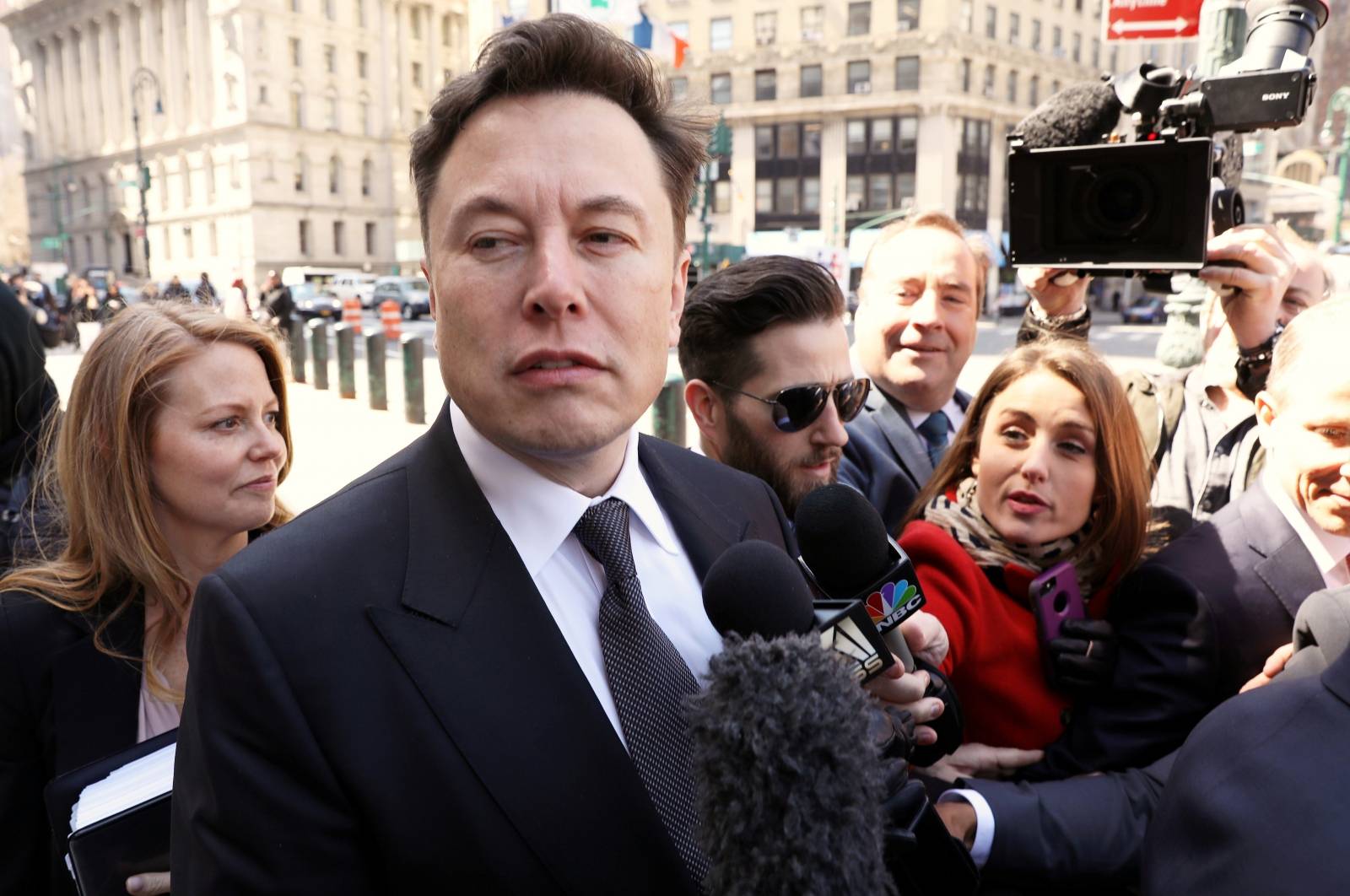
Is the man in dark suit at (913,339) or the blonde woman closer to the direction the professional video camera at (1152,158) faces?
the blonde woman

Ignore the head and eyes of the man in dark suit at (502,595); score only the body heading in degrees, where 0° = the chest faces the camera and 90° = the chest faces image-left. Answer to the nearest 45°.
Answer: approximately 315°

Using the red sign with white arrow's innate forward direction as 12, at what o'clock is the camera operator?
The camera operator is roughly at 12 o'clock from the red sign with white arrow.

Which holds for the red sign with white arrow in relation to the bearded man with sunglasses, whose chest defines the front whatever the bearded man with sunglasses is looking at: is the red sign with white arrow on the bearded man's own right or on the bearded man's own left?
on the bearded man's own left

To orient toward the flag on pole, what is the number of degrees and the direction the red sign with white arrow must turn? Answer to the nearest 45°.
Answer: approximately 135° to its right

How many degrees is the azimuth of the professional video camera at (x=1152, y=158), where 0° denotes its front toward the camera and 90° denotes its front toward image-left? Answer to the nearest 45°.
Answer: approximately 0°

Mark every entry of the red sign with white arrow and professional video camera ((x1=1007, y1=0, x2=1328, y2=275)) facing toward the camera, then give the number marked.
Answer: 2

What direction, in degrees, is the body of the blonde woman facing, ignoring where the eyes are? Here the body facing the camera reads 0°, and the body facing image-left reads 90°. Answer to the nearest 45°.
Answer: approximately 315°

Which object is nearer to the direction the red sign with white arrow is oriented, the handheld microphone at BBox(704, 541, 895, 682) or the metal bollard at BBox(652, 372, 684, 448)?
the handheld microphone
